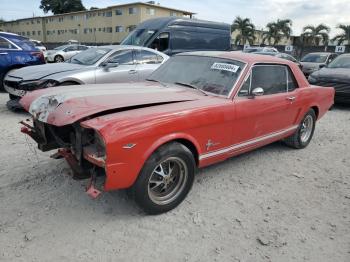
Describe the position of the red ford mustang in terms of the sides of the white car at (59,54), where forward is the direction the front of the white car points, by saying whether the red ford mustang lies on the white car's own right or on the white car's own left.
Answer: on the white car's own left

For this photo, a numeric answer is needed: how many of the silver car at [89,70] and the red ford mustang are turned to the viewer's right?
0

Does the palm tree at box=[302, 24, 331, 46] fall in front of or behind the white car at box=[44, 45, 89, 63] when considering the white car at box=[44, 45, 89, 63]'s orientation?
behind

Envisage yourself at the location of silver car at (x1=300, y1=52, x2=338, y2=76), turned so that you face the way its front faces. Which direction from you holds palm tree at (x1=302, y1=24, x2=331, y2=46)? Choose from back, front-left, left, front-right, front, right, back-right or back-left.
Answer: back-right

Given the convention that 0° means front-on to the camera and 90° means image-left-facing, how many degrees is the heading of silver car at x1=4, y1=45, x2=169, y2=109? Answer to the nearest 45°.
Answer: approximately 45°

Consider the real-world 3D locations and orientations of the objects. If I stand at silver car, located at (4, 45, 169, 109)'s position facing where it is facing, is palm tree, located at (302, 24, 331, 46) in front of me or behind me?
behind

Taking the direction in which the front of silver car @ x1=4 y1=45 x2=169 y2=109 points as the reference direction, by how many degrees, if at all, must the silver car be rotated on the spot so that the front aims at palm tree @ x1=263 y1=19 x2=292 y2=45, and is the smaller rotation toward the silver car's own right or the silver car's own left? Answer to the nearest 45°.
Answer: approximately 180°

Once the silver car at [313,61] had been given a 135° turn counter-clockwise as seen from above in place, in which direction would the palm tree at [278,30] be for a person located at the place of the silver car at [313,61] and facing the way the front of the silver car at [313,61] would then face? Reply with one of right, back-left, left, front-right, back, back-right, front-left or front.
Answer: left

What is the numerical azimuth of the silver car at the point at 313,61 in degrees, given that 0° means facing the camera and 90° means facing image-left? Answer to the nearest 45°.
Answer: approximately 45°

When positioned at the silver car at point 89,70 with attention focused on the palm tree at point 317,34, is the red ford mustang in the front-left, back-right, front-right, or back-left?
back-right
